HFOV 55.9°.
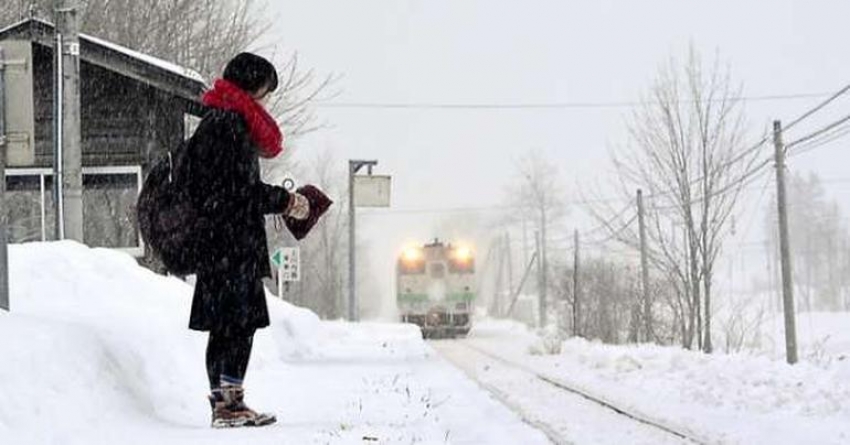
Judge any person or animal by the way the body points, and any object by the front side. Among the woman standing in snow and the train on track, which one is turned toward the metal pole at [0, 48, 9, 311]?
the train on track

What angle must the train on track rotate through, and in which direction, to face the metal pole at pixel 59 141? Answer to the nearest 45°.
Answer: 0° — it already faces it

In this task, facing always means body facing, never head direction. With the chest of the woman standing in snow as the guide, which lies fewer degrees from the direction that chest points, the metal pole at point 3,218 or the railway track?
the railway track

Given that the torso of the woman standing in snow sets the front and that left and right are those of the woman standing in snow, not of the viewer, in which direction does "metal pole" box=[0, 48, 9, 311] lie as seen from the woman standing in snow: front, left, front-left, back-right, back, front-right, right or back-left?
back-left

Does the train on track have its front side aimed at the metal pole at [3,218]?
yes

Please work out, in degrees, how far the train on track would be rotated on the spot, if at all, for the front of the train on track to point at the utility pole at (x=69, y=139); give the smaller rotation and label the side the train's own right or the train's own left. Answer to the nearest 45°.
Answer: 0° — it already faces it

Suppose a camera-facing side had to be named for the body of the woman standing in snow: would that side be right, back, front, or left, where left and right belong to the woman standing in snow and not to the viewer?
right

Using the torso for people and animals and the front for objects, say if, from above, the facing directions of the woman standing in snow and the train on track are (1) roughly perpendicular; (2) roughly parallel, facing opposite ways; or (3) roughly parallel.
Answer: roughly perpendicular

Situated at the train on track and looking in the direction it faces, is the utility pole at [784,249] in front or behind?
in front

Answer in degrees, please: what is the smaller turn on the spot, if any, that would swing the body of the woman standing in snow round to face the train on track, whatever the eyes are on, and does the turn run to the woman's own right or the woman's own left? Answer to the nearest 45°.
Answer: approximately 90° to the woman's own left

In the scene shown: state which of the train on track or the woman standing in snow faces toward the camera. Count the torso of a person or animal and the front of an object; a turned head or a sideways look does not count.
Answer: the train on track

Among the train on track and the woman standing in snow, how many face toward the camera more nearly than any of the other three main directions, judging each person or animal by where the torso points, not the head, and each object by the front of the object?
1

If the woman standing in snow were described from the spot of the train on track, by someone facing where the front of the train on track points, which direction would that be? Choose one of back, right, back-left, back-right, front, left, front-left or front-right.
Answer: front

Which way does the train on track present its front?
toward the camera

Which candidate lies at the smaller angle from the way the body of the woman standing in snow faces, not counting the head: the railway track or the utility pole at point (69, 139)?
the railway track
